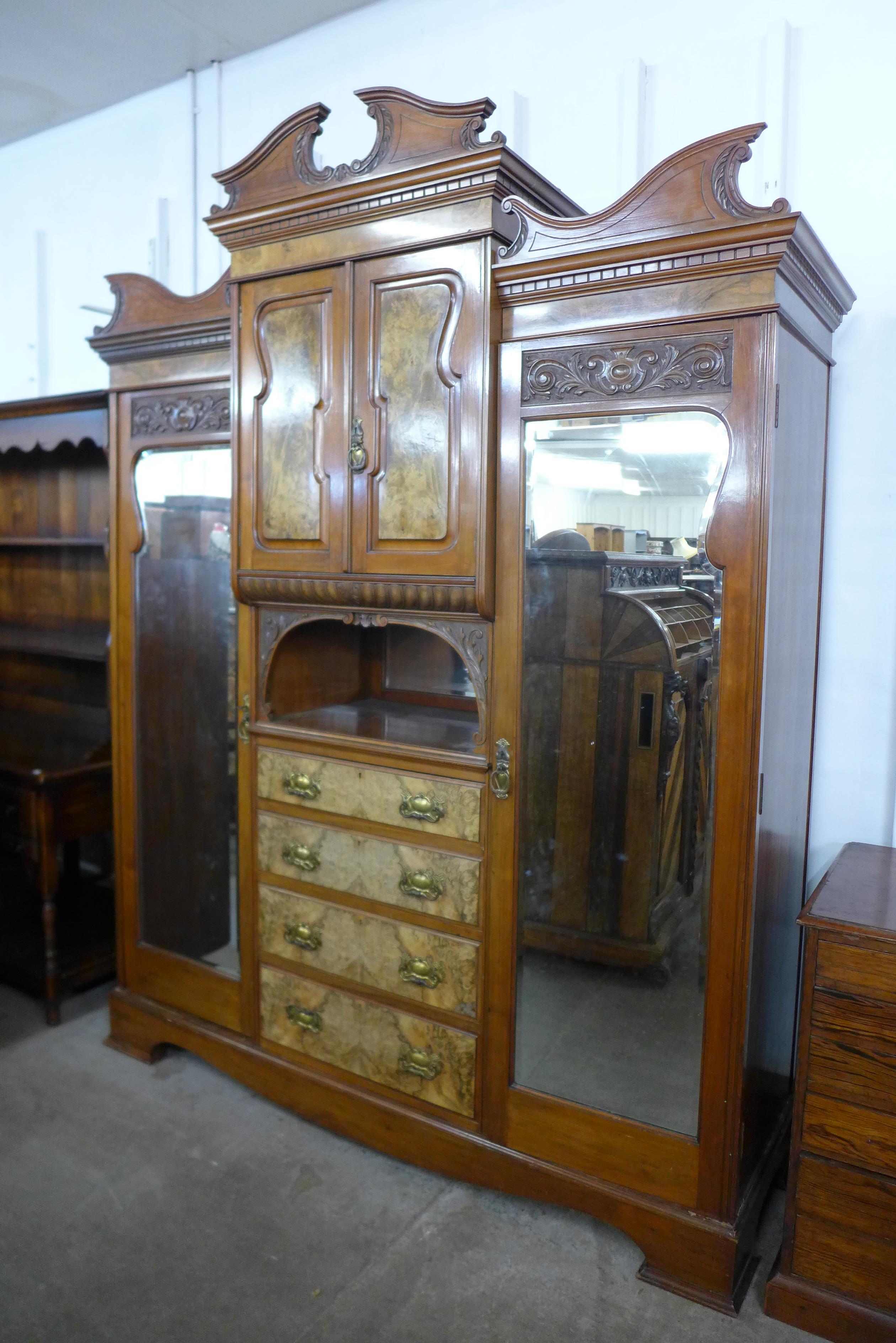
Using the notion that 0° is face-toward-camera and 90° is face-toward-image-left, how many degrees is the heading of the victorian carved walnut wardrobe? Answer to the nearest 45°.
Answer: approximately 45°
